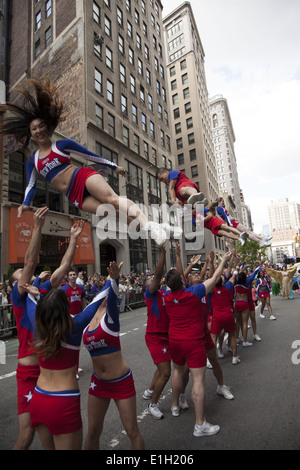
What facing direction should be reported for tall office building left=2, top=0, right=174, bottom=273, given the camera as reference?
facing the viewer and to the right of the viewer

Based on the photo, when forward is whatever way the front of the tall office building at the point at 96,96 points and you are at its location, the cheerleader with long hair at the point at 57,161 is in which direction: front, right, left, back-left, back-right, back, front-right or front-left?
front-right
